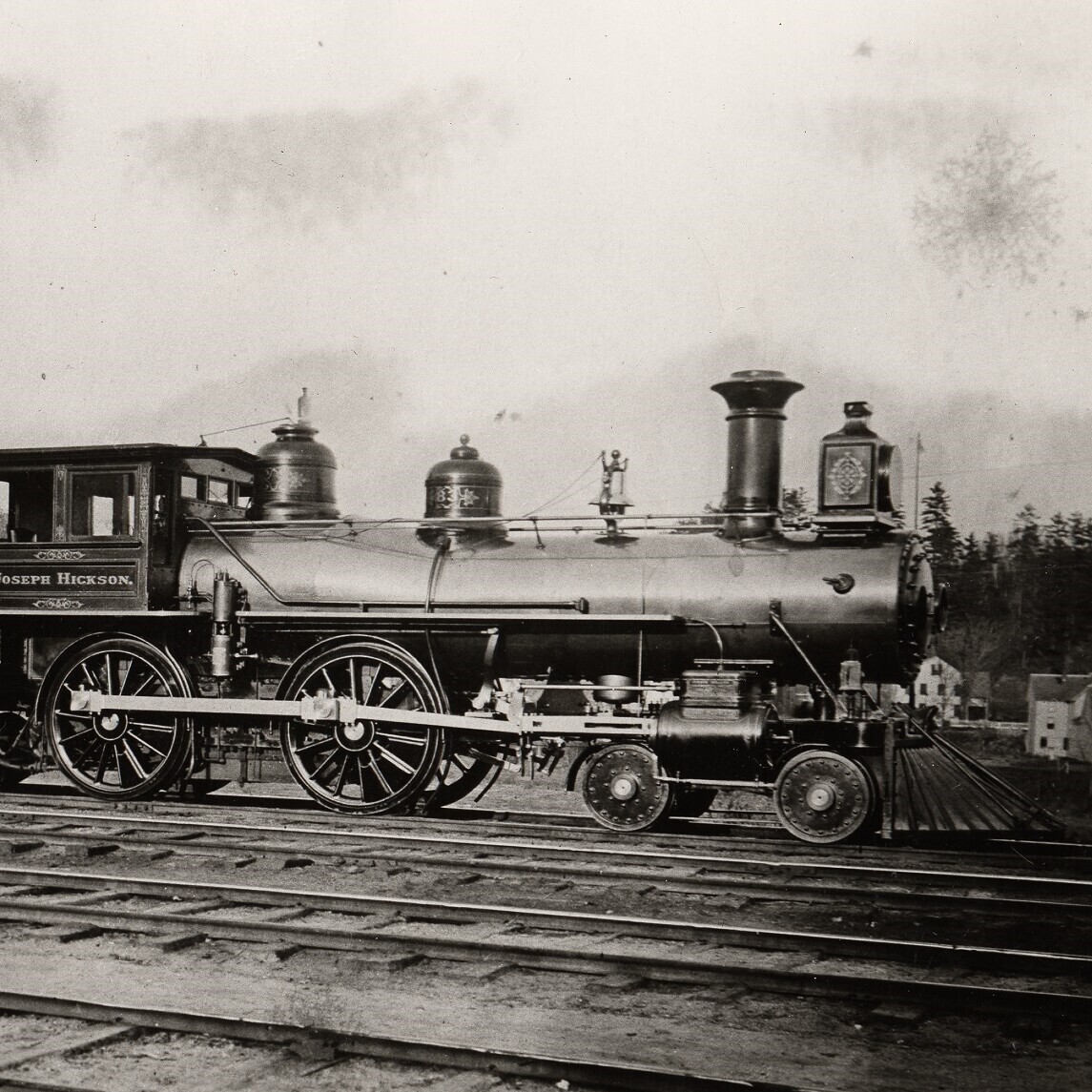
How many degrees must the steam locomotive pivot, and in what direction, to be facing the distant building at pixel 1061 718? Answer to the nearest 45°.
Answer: approximately 45° to its left

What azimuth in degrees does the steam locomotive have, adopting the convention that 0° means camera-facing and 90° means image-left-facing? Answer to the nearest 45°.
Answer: approximately 270°

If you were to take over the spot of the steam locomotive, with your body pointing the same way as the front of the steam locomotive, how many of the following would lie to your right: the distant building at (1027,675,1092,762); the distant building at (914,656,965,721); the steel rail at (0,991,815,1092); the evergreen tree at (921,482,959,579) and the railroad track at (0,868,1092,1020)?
2

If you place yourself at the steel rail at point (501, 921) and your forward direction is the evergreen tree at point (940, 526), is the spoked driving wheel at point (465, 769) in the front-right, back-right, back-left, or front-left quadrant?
front-left

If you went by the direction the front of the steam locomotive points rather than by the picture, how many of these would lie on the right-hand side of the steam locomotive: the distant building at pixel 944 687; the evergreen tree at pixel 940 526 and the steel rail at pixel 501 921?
1

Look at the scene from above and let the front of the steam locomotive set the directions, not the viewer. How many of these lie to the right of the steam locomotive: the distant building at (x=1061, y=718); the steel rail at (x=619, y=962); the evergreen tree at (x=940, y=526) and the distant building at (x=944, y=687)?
1

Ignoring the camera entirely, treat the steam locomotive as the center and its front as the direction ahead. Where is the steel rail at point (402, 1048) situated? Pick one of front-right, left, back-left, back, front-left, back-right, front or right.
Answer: right

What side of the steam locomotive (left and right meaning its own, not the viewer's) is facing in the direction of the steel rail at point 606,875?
right

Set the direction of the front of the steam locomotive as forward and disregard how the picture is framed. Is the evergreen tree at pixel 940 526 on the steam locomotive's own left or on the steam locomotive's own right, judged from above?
on the steam locomotive's own left

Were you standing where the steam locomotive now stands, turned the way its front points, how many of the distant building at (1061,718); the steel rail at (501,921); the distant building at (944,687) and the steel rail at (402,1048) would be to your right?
2

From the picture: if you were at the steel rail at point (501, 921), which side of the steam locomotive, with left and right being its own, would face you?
right
